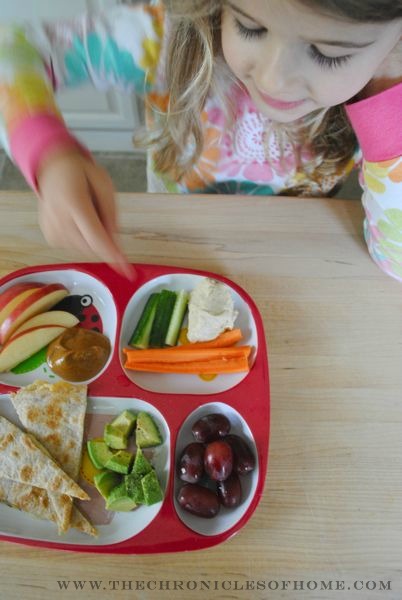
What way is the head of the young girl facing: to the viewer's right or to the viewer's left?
to the viewer's left

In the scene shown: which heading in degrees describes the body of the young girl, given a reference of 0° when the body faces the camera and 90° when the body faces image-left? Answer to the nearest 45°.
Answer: approximately 0°
